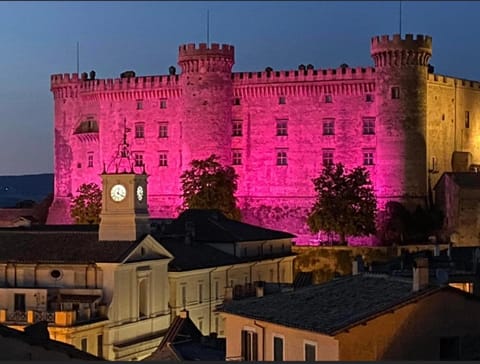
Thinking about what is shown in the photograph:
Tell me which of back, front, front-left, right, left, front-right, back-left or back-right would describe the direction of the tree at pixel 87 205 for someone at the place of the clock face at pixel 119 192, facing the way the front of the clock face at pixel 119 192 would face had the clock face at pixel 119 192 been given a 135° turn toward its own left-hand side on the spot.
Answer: front-left

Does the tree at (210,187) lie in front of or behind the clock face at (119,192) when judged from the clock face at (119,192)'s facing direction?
behind

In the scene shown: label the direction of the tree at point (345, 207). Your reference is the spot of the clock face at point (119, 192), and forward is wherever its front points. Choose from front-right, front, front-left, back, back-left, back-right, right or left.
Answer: back-left

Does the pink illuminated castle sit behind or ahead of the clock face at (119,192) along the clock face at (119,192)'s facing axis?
behind

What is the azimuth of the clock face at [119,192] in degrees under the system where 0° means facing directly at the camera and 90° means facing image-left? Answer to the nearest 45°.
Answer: approximately 0°
